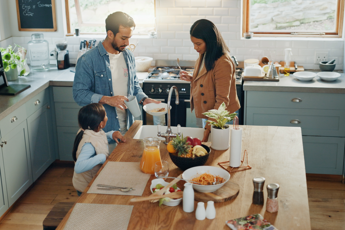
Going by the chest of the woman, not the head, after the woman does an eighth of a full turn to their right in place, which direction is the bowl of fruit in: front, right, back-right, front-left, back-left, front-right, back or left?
left

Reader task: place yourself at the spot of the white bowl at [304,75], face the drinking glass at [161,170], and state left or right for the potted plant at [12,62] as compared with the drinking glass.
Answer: right

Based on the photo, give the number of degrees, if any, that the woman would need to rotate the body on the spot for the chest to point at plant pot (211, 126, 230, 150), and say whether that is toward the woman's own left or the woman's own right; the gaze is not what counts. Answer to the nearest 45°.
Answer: approximately 45° to the woman's own left

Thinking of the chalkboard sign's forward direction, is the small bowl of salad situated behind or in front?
in front

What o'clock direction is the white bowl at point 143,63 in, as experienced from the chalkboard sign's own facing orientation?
The white bowl is roughly at 10 o'clock from the chalkboard sign.

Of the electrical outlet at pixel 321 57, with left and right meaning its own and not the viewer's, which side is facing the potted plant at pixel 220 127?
front

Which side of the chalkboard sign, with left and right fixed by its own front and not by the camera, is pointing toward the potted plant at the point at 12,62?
front

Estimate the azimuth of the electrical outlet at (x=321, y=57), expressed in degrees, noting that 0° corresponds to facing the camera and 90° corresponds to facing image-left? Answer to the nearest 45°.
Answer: approximately 0°

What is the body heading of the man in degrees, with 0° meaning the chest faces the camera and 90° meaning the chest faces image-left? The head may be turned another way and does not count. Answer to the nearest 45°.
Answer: approximately 315°
